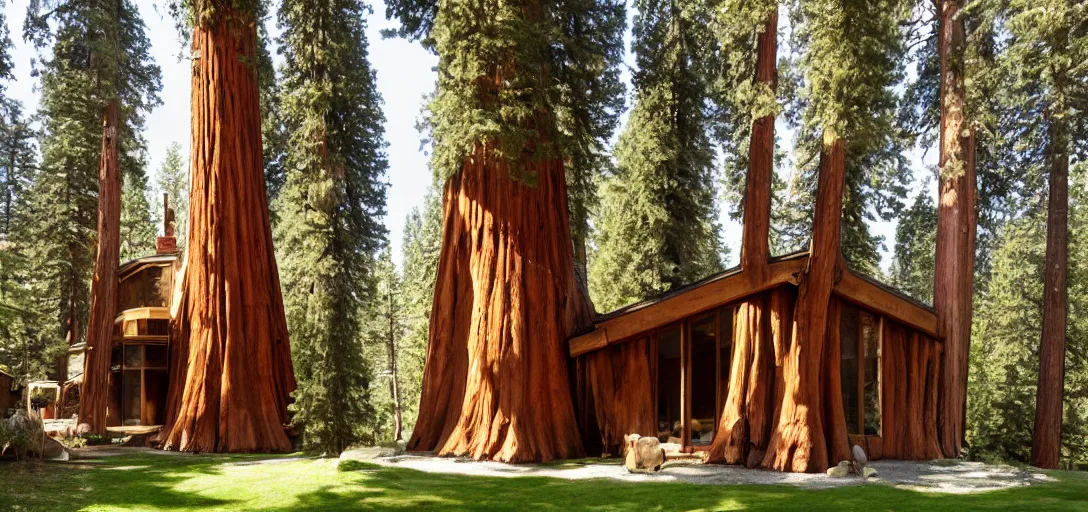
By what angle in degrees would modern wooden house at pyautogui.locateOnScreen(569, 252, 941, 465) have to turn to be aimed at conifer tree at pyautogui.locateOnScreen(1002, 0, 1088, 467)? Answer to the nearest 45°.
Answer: approximately 135° to its left

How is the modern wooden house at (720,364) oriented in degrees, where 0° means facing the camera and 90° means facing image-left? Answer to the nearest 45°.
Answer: approximately 0°

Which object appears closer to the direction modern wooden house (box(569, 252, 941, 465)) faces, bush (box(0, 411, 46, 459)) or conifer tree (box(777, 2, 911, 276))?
the bush

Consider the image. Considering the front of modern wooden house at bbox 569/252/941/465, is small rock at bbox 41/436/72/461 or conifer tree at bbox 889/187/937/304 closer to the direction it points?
the small rock

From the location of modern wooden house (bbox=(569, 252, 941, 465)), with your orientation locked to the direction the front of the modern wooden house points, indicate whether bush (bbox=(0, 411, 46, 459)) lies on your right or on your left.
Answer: on your right
